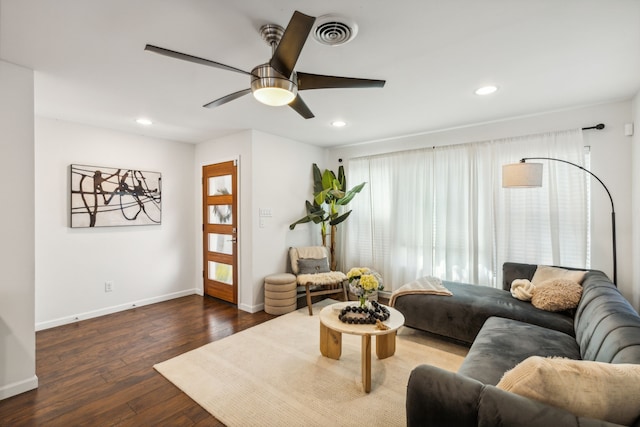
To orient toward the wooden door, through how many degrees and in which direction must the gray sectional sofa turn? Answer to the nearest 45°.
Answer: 0° — it already faces it

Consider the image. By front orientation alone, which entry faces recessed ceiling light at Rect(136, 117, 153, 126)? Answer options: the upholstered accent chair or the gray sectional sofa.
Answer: the gray sectional sofa

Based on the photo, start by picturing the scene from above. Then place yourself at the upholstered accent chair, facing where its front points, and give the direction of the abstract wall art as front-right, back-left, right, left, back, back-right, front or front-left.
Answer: back-right

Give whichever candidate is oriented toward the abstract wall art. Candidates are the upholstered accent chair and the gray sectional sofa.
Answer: the gray sectional sofa

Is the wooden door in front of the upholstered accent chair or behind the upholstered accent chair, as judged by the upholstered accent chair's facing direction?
behind

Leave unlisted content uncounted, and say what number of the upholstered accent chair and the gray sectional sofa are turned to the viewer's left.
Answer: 1

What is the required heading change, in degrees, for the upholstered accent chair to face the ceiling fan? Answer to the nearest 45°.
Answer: approximately 45° to its right

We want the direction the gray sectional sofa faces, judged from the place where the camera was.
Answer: facing to the left of the viewer

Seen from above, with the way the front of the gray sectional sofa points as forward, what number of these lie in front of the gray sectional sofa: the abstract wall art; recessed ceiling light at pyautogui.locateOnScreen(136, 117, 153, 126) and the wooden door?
3

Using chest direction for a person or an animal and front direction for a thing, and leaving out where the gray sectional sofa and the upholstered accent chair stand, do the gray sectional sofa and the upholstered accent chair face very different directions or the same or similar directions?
very different directions
